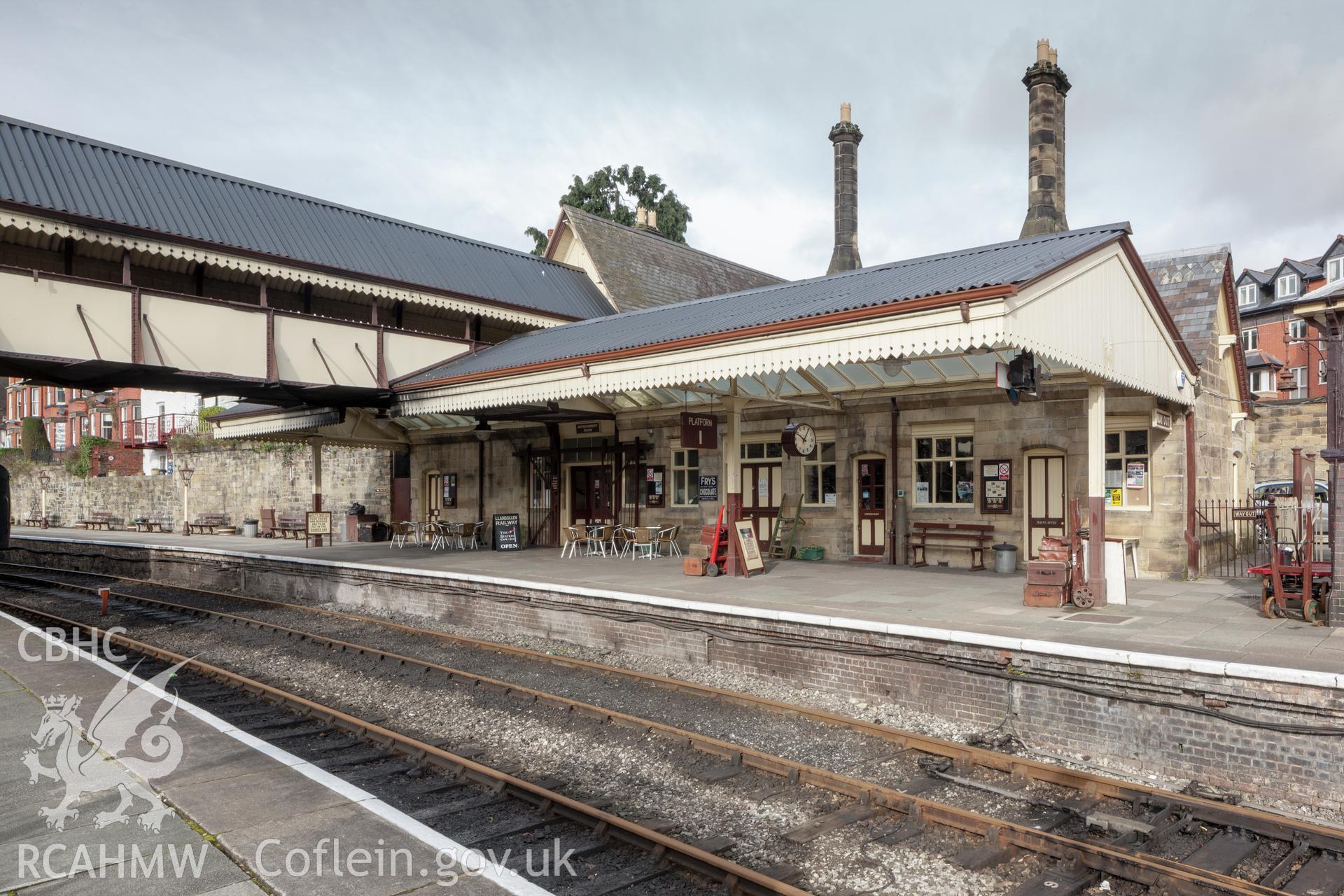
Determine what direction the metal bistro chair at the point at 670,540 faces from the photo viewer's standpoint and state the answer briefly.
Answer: facing to the left of the viewer

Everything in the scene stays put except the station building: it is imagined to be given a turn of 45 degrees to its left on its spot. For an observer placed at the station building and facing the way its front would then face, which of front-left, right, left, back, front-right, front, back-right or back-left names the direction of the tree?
back

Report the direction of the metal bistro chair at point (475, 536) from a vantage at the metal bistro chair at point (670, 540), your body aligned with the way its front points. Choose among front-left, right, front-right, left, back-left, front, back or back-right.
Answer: front-right

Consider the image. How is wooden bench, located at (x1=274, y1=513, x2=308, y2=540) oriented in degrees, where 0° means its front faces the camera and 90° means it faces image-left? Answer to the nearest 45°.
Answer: approximately 45°

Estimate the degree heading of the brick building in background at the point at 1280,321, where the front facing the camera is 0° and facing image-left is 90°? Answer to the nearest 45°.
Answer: approximately 45°

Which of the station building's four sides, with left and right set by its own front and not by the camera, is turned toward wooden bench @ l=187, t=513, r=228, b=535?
right
